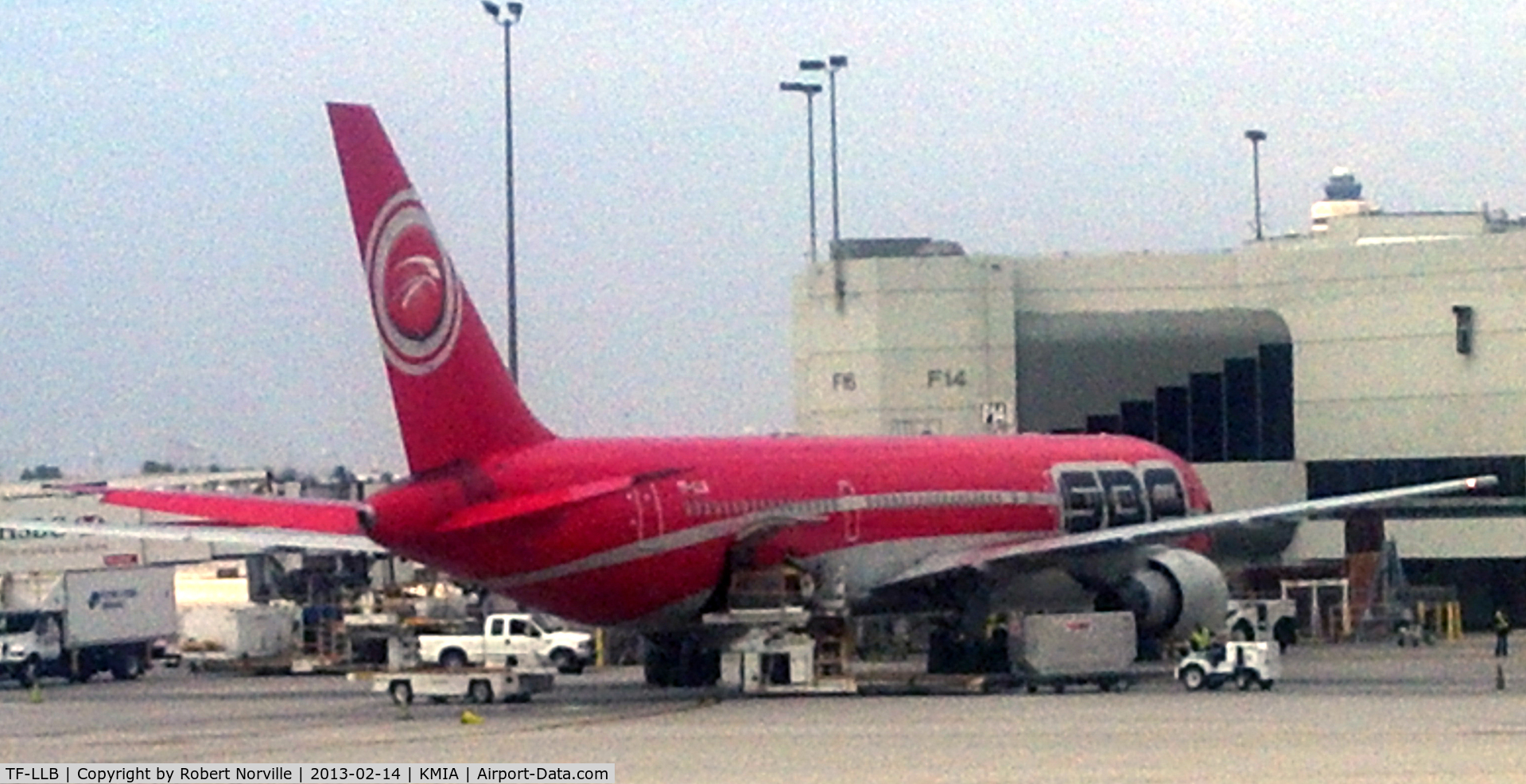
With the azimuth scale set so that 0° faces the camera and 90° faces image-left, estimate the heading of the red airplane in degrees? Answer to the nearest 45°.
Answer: approximately 225°

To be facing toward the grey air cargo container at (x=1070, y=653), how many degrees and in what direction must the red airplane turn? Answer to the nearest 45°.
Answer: approximately 45° to its right

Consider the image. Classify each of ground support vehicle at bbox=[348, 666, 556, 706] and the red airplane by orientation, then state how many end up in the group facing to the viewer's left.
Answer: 1

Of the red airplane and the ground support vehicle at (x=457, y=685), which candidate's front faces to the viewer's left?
the ground support vehicle

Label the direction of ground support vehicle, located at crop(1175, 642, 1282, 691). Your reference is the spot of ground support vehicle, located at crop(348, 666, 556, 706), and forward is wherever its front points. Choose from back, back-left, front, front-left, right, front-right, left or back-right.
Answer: back

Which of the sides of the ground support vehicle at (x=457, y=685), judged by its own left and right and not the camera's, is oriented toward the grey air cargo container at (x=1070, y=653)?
front
